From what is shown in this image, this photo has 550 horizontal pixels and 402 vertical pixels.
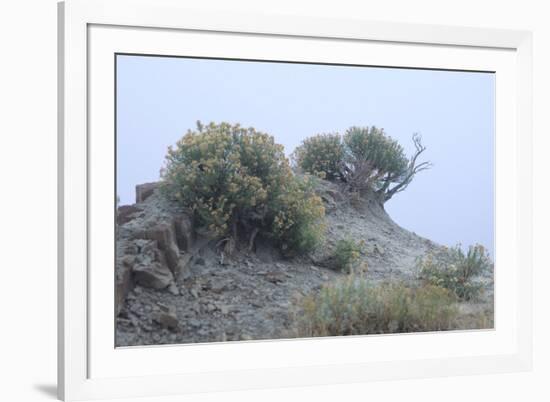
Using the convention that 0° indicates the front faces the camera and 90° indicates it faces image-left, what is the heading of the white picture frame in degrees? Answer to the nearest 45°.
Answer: approximately 315°
